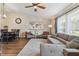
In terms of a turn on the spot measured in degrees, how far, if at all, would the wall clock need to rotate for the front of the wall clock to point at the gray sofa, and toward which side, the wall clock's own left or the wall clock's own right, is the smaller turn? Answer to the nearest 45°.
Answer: approximately 90° to the wall clock's own left

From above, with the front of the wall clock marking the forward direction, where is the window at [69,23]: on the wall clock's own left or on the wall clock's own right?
on the wall clock's own left

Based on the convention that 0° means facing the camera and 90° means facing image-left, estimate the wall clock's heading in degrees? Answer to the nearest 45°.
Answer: approximately 0°
